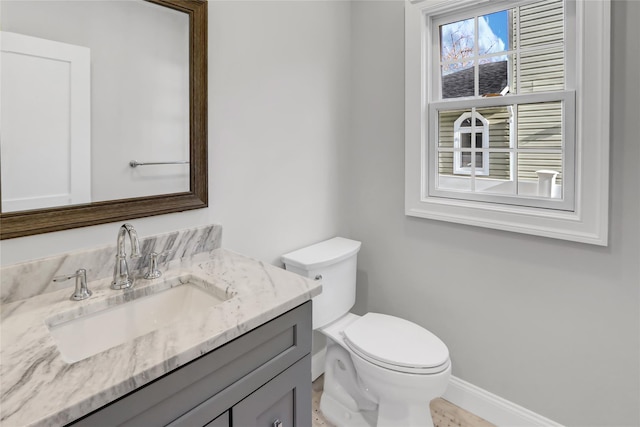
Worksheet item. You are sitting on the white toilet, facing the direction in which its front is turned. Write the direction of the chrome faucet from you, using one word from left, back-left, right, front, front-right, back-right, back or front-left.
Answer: right

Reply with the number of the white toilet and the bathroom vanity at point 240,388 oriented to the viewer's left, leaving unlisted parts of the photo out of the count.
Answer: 0

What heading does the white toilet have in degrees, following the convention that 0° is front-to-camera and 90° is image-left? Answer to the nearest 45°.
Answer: approximately 315°

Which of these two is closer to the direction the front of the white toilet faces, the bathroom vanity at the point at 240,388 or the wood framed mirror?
the bathroom vanity

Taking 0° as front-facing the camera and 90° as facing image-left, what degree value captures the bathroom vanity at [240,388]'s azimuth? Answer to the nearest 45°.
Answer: approximately 315°
